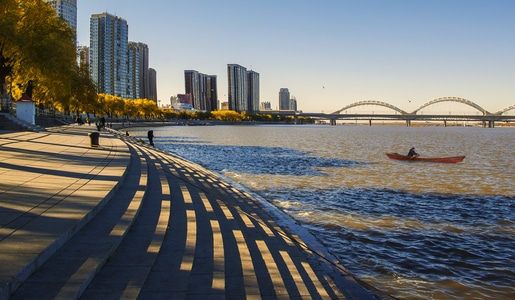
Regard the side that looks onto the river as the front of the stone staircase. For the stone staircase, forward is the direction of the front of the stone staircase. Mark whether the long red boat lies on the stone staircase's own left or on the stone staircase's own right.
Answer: on the stone staircase's own left

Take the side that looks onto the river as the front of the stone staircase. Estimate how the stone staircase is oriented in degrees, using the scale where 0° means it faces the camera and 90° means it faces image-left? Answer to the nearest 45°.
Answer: approximately 270°

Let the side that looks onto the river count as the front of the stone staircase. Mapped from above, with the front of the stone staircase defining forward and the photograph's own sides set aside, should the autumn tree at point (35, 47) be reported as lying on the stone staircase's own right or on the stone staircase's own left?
on the stone staircase's own left
